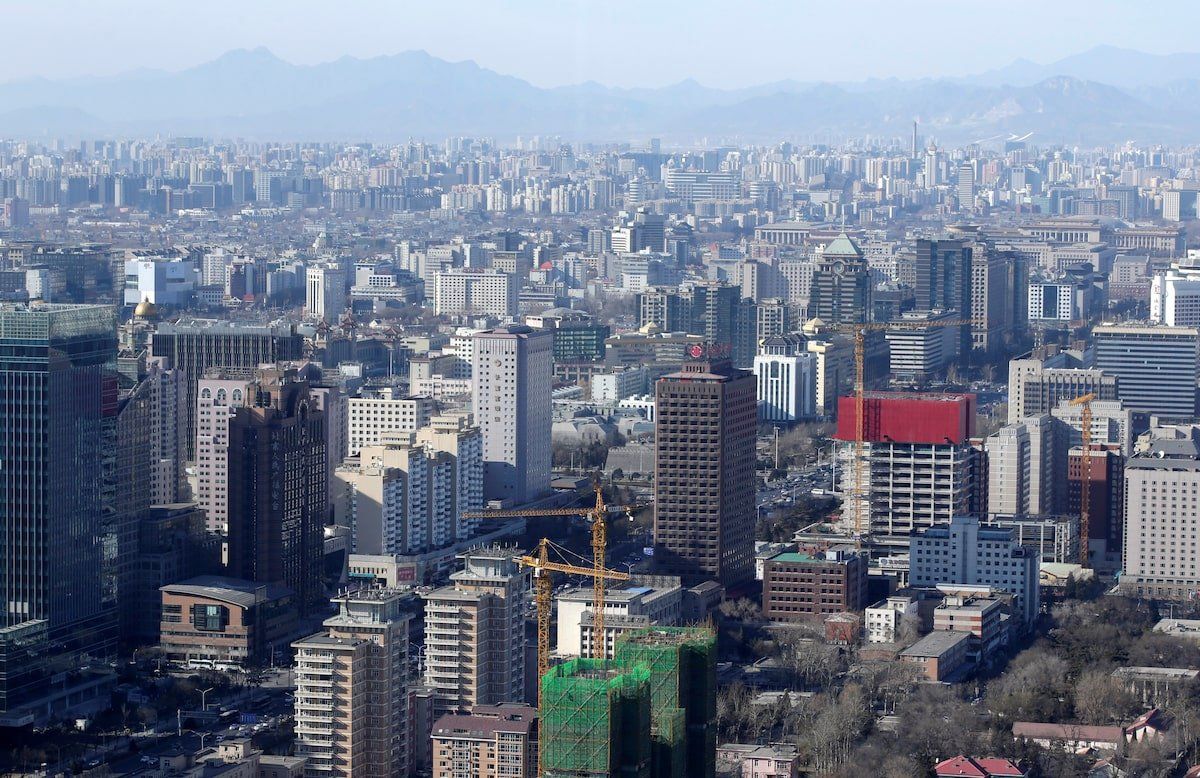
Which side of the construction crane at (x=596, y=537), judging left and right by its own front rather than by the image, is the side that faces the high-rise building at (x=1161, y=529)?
back

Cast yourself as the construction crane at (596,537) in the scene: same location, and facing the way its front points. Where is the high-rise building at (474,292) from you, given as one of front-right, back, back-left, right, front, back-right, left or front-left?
right

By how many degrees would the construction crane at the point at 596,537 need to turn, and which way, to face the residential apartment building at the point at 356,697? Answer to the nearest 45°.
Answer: approximately 90° to its left

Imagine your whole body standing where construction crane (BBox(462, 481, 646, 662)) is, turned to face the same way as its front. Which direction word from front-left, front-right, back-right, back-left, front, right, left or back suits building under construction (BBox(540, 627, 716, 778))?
left

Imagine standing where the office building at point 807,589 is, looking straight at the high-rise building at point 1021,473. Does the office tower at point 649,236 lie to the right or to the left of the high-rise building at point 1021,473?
left

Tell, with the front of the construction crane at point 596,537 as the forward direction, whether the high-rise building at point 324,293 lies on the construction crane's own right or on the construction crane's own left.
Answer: on the construction crane's own right

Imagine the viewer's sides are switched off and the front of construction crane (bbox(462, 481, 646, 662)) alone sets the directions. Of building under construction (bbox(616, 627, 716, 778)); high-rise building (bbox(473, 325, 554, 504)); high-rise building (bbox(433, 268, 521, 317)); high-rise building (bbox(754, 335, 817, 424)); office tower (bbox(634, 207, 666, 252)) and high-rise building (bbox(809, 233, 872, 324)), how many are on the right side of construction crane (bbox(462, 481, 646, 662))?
5

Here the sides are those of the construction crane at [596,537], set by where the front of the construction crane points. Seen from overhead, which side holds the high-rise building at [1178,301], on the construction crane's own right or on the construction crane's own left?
on the construction crane's own right

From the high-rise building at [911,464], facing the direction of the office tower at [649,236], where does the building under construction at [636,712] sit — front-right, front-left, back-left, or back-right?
back-left

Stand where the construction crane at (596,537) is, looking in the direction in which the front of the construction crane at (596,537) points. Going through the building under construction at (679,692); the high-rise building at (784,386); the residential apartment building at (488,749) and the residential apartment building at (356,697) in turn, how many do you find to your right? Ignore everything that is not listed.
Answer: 1

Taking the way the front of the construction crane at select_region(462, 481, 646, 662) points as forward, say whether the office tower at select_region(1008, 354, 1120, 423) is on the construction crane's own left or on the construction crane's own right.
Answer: on the construction crane's own right

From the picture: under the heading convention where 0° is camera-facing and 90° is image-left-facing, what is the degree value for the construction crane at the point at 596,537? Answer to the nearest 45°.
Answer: approximately 90°

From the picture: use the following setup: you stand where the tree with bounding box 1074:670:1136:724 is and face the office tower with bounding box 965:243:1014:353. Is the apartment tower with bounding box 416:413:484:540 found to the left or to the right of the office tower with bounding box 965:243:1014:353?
left

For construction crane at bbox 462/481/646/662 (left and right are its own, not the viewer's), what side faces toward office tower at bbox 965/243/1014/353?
right

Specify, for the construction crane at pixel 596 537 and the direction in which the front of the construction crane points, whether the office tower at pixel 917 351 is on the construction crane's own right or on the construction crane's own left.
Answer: on the construction crane's own right
